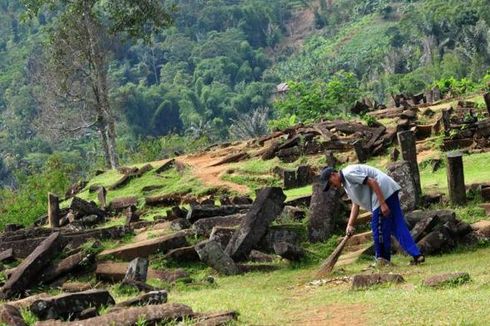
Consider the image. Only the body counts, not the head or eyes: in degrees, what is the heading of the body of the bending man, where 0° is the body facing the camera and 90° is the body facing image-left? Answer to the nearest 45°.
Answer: approximately 90°

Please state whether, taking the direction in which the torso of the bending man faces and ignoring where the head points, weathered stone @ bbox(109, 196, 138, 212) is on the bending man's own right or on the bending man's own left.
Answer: on the bending man's own right

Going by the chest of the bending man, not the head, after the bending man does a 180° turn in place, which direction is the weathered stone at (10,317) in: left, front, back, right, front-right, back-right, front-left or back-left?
back-right

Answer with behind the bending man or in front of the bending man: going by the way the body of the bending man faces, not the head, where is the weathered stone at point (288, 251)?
in front

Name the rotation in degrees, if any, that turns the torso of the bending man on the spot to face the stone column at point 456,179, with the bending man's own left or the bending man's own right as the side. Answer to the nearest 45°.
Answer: approximately 135° to the bending man's own right

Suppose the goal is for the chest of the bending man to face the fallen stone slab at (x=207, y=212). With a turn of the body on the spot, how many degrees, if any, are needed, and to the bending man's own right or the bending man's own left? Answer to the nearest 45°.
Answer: approximately 45° to the bending man's own right

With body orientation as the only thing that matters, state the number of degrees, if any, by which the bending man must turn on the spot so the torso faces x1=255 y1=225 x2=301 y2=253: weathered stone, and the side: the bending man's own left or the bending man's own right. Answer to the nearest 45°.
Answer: approximately 45° to the bending man's own right

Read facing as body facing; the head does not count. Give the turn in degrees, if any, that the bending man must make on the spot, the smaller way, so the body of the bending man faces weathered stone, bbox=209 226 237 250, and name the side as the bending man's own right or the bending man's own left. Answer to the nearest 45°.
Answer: approximately 45° to the bending man's own right

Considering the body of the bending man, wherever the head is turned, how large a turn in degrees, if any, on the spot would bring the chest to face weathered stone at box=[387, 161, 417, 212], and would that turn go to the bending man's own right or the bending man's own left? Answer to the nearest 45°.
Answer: approximately 90° to the bending man's own right

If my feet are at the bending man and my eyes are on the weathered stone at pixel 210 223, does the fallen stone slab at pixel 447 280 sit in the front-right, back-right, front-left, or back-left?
back-left

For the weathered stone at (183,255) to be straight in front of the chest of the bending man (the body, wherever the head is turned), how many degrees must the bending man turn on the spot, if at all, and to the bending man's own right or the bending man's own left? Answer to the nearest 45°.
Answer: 0° — they already face it

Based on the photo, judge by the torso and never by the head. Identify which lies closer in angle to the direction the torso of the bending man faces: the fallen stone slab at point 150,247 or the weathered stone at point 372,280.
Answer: the fallen stone slab

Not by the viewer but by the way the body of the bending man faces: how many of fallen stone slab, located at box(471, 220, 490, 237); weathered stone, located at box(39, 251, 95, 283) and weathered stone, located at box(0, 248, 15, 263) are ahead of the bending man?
2

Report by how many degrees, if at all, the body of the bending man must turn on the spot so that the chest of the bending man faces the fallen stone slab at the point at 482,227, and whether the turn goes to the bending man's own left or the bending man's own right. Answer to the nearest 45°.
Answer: approximately 135° to the bending man's own right

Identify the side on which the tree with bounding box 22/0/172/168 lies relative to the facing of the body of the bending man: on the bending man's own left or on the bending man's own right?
on the bending man's own right

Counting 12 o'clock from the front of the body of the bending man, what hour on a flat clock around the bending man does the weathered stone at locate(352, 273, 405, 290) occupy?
The weathered stone is roughly at 9 o'clock from the bending man.

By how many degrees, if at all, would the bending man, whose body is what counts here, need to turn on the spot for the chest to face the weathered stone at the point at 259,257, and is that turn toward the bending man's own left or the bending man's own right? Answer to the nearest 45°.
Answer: approximately 45° to the bending man's own right
